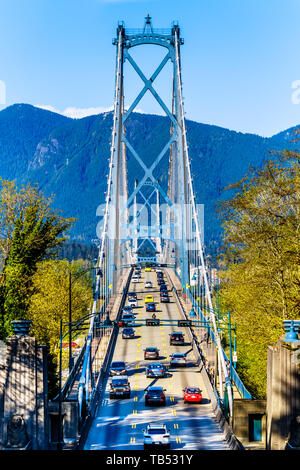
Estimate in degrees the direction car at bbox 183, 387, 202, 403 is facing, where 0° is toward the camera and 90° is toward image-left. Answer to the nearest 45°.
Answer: approximately 180°

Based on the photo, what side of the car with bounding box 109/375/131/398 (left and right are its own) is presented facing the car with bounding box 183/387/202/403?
left

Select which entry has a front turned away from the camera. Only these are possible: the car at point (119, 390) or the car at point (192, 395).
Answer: the car at point (192, 395)

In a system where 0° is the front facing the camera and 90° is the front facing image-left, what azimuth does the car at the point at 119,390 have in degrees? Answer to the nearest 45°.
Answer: approximately 0°
